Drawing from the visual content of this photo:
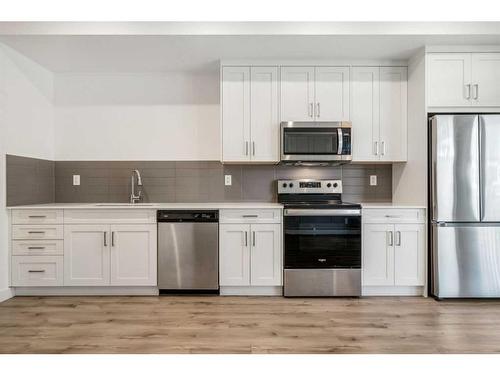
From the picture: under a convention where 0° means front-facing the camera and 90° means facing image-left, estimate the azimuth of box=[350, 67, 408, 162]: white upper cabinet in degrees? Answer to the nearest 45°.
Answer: approximately 0°

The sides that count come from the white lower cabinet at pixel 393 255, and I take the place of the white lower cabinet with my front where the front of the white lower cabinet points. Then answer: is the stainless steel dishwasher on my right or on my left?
on my right

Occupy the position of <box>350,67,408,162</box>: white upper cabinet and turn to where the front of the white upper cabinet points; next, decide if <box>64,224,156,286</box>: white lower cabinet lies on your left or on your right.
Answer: on your right

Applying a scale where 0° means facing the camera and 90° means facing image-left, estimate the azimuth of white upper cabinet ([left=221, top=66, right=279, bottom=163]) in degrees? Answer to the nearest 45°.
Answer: approximately 0°

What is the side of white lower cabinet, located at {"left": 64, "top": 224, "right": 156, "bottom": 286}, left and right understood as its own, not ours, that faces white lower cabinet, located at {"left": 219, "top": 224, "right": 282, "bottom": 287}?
left

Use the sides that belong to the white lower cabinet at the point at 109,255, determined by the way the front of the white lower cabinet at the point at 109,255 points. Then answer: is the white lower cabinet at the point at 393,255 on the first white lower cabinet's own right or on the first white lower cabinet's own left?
on the first white lower cabinet's own left

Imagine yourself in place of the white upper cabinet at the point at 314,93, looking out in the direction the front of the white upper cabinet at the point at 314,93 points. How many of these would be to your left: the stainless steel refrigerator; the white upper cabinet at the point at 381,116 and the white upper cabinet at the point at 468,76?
3

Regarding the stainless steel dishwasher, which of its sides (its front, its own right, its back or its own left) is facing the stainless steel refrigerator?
left
